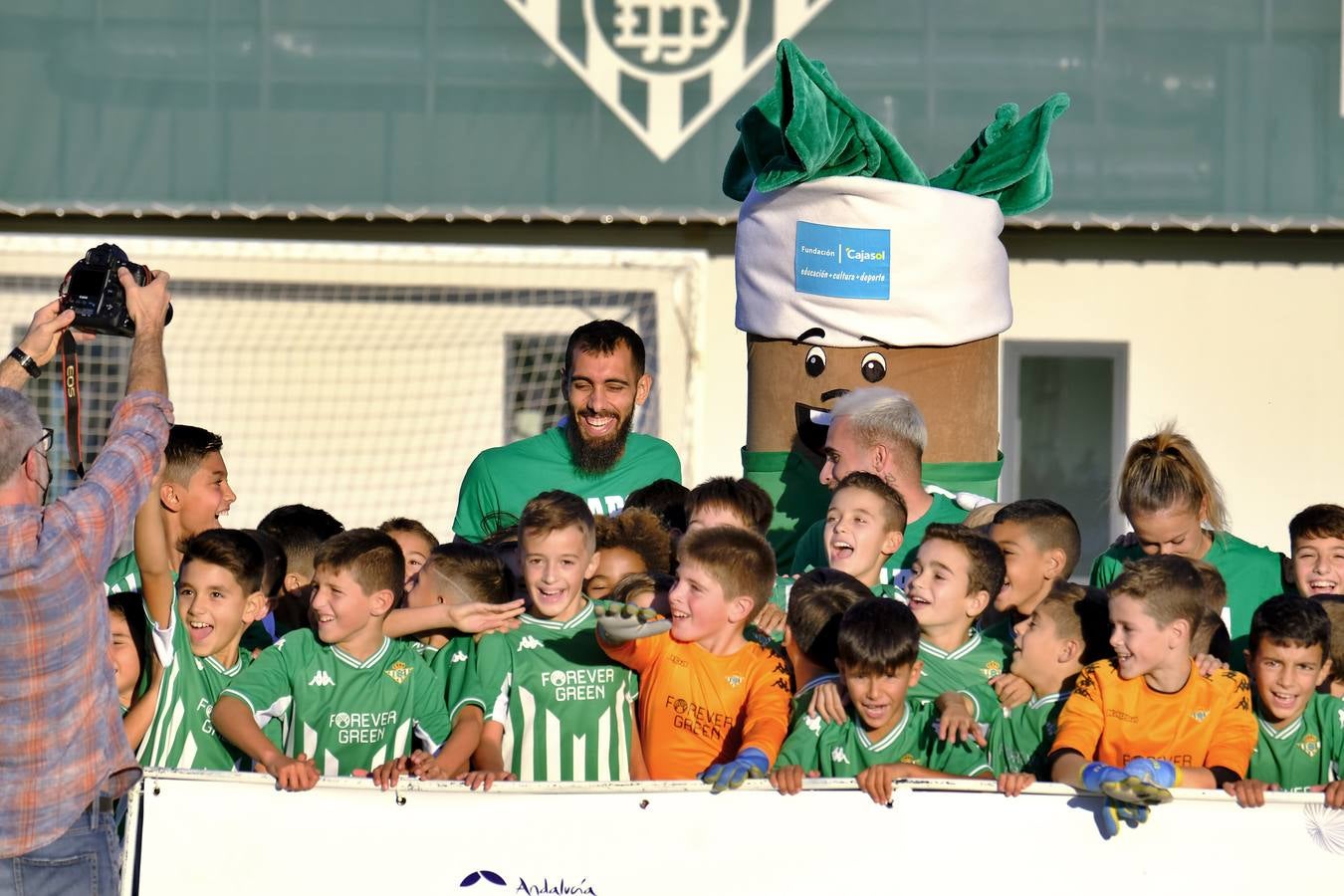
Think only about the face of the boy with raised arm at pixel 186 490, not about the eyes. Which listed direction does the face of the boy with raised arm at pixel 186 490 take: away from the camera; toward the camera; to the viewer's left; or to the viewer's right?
to the viewer's right

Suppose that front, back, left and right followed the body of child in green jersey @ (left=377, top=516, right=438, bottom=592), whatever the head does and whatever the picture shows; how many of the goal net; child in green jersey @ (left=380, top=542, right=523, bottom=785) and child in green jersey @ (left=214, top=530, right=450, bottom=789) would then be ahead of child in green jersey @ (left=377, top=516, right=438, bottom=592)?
2

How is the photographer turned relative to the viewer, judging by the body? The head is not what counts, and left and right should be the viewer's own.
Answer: facing away from the viewer and to the right of the viewer

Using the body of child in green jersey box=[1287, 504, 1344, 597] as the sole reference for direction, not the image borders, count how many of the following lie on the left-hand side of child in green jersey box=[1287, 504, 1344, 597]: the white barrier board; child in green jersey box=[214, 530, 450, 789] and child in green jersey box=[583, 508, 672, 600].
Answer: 0

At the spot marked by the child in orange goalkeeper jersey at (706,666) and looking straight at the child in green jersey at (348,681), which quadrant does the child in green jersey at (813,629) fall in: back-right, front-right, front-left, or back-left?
back-right

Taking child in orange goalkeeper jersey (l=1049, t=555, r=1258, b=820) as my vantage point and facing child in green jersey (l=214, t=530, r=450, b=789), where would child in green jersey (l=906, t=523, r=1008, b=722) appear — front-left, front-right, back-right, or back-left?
front-right

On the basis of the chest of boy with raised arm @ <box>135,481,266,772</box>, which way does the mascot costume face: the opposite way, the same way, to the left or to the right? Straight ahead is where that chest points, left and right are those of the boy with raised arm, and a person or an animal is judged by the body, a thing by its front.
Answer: the same way

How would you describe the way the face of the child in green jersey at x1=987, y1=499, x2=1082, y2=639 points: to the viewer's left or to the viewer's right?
to the viewer's left

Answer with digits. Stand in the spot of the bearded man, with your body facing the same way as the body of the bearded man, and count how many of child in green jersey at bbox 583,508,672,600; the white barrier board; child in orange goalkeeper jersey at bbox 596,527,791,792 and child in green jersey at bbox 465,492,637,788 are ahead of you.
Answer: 4

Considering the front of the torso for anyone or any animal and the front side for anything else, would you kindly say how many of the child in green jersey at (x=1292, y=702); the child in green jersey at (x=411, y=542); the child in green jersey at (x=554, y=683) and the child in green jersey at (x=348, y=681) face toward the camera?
4

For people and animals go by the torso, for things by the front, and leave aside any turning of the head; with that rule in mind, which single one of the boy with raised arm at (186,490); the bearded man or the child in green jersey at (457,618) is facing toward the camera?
the bearded man

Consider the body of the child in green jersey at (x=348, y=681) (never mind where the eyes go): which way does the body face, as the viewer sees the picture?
toward the camera

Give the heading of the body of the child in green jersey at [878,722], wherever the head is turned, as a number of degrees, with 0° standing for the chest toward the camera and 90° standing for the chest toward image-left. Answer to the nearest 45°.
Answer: approximately 0°
